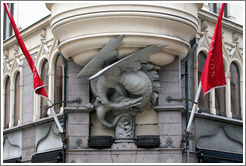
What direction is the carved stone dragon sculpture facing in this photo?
to the viewer's left

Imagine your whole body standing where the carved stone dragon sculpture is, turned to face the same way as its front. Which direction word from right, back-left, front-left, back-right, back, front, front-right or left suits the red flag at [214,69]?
back
